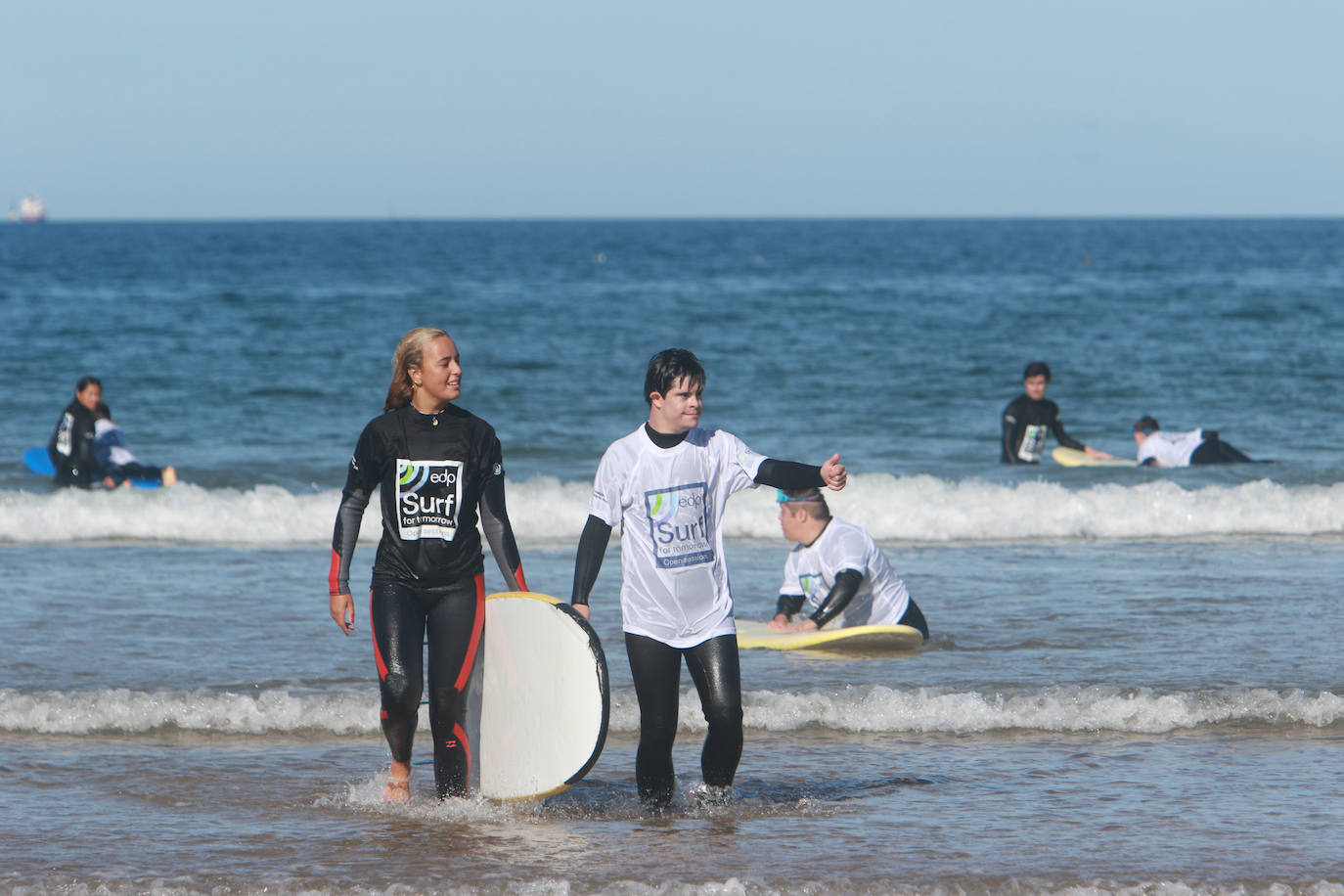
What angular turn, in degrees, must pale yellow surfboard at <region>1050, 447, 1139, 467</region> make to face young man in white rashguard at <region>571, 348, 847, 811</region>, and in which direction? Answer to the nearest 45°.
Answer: approximately 90° to its left

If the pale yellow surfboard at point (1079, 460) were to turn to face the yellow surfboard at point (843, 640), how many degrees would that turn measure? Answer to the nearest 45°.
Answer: approximately 90° to its left

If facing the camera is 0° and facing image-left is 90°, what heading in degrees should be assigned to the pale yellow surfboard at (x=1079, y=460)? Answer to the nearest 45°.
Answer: approximately 90°

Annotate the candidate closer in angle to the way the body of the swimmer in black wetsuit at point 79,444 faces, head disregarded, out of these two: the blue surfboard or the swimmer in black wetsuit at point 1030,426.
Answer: the swimmer in black wetsuit

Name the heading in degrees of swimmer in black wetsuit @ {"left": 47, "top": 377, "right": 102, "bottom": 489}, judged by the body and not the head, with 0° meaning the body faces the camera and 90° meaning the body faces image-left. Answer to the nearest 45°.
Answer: approximately 315°

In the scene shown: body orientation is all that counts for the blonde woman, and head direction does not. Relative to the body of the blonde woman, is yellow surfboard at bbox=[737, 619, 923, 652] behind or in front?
behind
